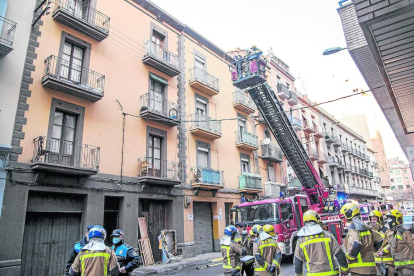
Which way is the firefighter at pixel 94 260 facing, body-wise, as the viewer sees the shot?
away from the camera

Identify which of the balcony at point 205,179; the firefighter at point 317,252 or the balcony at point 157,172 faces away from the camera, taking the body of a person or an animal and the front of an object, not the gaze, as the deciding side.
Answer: the firefighter

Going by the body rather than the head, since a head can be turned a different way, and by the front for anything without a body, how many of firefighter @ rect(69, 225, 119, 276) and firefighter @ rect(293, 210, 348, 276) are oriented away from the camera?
2

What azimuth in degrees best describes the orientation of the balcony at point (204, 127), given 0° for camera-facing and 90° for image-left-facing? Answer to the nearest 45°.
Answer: approximately 315°

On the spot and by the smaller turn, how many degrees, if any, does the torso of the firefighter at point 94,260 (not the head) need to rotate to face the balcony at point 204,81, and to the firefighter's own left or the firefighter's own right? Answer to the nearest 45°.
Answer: approximately 45° to the firefighter's own right

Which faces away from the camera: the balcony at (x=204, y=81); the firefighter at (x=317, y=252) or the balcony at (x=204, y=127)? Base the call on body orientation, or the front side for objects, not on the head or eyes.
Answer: the firefighter

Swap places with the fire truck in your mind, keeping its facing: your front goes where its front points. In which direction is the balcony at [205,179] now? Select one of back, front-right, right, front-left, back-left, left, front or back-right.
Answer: right

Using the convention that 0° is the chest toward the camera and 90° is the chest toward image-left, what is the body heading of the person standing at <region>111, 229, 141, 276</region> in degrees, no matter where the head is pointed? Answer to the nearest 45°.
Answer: approximately 45°

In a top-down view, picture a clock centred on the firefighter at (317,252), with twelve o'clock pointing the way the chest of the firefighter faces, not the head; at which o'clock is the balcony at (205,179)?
The balcony is roughly at 11 o'clock from the firefighter.

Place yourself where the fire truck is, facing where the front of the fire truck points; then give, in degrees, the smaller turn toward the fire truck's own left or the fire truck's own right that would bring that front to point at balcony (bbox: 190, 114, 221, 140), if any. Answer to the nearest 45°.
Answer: approximately 90° to the fire truck's own right

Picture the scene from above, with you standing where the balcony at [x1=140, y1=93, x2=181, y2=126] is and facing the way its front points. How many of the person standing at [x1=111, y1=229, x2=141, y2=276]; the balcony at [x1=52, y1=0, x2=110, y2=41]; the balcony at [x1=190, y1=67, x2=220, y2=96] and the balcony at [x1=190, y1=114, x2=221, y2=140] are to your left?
2

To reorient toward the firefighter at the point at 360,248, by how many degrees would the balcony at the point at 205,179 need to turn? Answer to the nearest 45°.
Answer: approximately 45° to its right

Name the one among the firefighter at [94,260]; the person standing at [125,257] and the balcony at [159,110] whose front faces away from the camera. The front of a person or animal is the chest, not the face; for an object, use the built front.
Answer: the firefighter

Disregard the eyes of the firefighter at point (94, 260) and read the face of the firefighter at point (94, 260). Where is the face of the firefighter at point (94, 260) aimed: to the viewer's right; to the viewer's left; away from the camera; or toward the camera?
away from the camera
